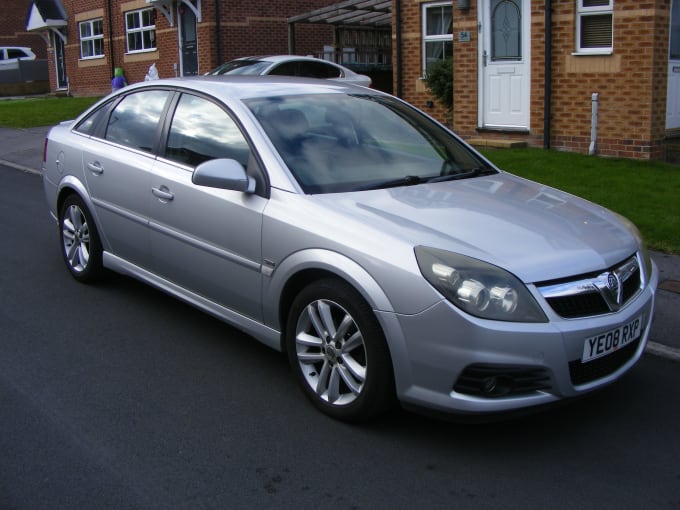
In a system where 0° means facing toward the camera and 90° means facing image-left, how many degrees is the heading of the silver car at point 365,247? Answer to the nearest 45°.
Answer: approximately 315°

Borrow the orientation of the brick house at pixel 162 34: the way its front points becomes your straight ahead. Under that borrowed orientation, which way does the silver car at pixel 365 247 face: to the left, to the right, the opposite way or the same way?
to the left

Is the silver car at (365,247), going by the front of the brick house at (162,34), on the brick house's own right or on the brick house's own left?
on the brick house's own left

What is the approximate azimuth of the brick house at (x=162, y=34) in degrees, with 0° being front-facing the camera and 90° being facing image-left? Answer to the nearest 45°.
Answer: approximately 45°

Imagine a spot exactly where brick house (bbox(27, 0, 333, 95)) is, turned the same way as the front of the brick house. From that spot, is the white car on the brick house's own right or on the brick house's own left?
on the brick house's own right

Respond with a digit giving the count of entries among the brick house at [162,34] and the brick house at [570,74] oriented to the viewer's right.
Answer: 0

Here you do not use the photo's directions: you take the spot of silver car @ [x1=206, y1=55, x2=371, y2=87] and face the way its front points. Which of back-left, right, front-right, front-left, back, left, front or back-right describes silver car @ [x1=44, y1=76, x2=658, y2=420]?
front-left

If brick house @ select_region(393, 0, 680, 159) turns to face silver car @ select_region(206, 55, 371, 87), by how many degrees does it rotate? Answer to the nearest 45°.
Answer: approximately 90° to its right

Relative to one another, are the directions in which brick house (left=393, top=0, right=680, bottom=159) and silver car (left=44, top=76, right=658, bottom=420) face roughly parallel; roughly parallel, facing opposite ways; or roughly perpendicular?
roughly perpendicular

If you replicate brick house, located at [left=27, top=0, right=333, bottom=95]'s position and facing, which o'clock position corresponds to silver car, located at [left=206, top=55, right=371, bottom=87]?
The silver car is roughly at 10 o'clock from the brick house.

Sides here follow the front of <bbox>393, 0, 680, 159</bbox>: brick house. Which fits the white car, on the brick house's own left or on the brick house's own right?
on the brick house's own right

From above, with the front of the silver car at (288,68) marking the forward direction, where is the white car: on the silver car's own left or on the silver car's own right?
on the silver car's own right
